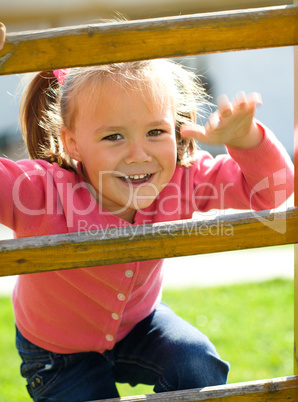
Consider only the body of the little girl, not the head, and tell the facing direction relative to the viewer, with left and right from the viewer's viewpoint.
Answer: facing the viewer and to the right of the viewer
